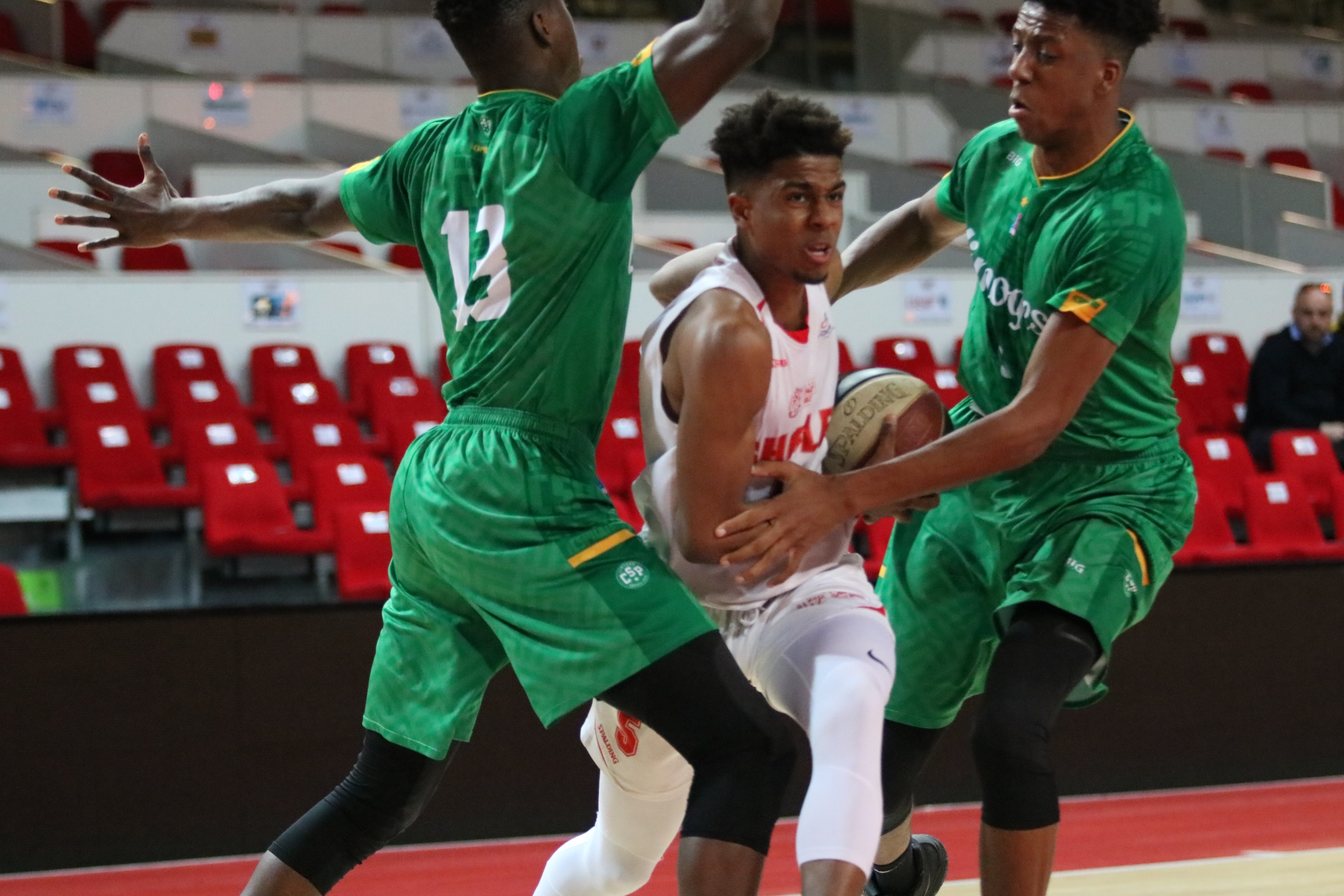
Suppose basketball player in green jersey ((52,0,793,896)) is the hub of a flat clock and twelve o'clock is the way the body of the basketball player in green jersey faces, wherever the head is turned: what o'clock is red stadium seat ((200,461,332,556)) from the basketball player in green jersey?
The red stadium seat is roughly at 10 o'clock from the basketball player in green jersey.

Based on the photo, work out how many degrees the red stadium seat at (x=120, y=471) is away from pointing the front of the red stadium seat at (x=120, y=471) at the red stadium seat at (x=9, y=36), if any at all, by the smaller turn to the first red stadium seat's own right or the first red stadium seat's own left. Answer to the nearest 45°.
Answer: approximately 135° to the first red stadium seat's own left

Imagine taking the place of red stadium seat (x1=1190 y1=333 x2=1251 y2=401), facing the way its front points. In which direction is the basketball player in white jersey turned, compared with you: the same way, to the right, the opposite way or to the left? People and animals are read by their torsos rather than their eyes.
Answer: the same way

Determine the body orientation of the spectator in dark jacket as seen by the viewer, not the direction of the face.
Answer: toward the camera

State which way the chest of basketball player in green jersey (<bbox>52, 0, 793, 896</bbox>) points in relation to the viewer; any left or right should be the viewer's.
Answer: facing away from the viewer and to the right of the viewer

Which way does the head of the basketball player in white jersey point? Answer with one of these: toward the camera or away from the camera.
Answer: toward the camera

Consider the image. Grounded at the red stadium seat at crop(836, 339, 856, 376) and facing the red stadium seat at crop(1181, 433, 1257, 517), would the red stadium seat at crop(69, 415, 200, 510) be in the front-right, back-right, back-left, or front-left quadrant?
back-right

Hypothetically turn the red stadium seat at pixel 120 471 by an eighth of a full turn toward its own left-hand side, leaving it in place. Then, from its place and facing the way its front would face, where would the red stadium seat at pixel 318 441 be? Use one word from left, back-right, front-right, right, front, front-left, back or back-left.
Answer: front

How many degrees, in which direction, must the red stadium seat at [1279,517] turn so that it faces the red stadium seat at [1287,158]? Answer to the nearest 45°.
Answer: approximately 135° to its left

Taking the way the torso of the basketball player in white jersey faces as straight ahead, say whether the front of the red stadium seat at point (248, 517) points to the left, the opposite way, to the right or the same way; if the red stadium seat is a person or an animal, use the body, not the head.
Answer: the same way

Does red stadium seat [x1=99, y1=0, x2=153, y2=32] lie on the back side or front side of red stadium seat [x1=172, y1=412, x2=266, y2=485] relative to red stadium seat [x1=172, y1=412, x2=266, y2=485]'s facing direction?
on the back side

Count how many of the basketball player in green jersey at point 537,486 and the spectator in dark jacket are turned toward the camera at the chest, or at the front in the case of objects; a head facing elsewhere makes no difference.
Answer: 1

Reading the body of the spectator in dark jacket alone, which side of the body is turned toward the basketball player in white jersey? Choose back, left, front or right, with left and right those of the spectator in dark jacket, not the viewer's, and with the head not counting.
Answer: front

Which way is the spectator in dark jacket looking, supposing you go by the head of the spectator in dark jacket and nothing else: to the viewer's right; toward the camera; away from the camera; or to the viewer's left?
toward the camera

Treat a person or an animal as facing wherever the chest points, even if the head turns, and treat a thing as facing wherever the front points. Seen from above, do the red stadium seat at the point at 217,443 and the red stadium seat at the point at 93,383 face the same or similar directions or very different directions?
same or similar directions

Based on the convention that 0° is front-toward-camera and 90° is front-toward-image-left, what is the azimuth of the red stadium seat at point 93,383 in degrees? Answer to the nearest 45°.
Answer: approximately 315°

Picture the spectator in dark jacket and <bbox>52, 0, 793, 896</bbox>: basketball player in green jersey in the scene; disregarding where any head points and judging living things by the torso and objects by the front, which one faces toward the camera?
the spectator in dark jacket

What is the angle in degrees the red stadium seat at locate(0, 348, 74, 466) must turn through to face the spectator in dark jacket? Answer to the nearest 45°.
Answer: approximately 45° to its left

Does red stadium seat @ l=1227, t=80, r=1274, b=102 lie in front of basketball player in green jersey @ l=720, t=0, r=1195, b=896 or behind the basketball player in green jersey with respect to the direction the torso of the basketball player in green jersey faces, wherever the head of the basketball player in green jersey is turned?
behind

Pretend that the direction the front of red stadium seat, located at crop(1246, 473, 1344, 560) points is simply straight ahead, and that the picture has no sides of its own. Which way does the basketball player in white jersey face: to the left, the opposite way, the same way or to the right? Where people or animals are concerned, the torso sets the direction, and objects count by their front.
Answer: the same way
